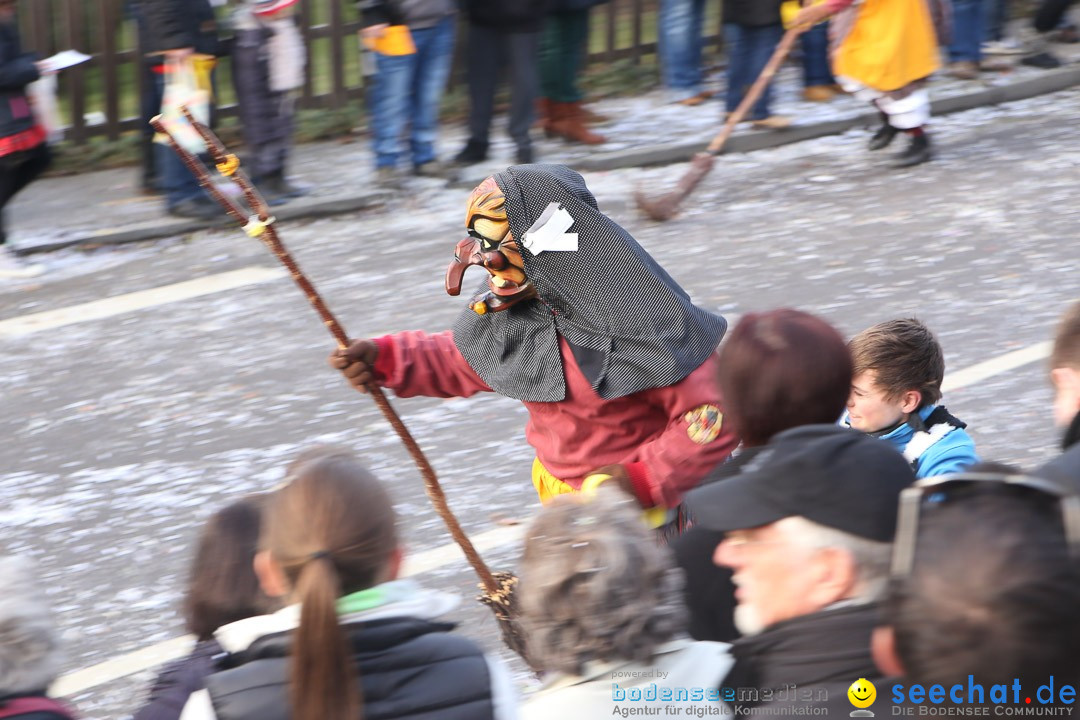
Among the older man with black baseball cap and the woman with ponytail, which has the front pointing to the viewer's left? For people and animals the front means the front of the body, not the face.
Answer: the older man with black baseball cap

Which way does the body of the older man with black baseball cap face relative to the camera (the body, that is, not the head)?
to the viewer's left

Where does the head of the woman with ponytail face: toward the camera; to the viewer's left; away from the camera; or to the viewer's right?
away from the camera

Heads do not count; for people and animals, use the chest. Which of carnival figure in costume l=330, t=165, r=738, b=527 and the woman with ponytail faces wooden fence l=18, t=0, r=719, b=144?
the woman with ponytail

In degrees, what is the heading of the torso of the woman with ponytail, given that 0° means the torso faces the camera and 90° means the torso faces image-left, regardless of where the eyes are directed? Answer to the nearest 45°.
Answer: approximately 180°

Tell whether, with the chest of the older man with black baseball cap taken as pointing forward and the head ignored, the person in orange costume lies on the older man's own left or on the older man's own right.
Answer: on the older man's own right

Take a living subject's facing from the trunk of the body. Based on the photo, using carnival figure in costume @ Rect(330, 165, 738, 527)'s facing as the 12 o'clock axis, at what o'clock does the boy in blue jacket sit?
The boy in blue jacket is roughly at 7 o'clock from the carnival figure in costume.

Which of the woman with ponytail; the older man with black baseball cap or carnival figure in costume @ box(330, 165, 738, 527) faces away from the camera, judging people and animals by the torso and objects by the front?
the woman with ponytail

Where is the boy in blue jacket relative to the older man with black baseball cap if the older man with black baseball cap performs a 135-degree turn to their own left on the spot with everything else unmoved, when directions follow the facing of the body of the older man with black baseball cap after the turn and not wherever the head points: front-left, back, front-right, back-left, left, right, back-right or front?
back-left

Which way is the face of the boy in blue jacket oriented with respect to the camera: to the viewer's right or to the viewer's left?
to the viewer's left

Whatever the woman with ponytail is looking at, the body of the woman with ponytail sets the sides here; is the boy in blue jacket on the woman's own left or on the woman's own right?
on the woman's own right

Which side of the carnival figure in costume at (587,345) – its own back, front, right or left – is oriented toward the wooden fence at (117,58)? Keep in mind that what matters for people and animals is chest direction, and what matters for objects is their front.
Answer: right

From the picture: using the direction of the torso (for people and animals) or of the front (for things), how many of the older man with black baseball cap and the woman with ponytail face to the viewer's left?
1
